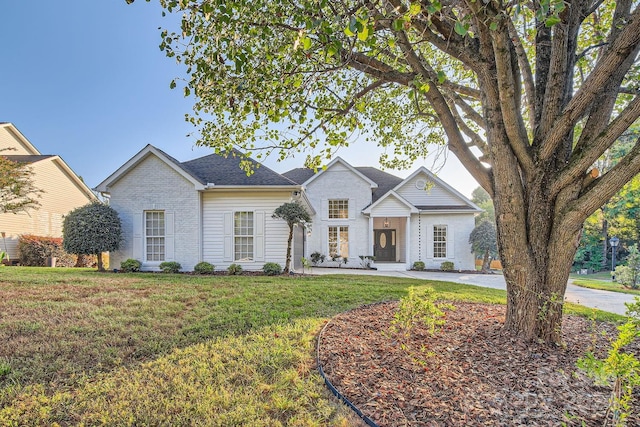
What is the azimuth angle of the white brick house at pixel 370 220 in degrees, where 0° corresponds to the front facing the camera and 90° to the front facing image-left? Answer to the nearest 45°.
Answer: approximately 0°

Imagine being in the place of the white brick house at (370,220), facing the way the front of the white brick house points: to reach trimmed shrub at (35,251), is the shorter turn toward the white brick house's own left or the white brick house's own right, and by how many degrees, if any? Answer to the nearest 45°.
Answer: approximately 90° to the white brick house's own right

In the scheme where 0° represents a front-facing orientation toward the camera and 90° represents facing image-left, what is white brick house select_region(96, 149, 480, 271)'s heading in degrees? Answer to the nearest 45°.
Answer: approximately 0°

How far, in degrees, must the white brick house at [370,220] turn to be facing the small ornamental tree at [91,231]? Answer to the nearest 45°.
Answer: approximately 45° to its right
